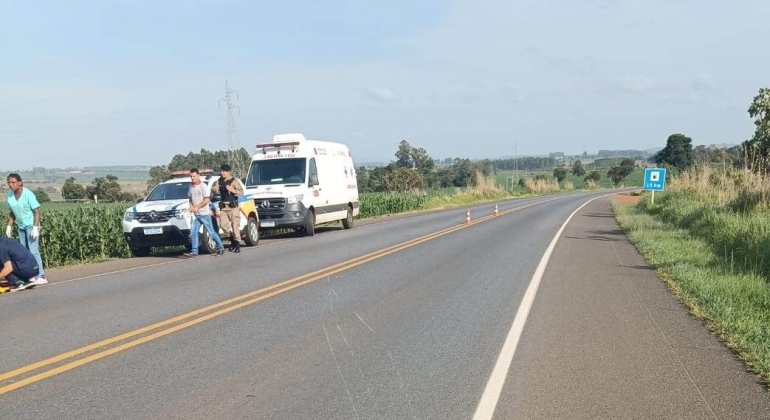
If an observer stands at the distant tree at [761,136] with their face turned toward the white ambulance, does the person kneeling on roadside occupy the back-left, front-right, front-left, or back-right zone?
front-left

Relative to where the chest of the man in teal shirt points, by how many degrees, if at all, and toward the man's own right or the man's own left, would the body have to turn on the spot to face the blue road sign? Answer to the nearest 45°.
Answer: approximately 135° to the man's own left

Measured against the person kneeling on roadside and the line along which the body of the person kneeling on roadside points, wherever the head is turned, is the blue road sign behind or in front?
behind

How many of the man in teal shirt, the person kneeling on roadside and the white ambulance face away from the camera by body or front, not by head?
0

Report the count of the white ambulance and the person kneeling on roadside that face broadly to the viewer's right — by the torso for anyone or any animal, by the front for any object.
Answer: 0

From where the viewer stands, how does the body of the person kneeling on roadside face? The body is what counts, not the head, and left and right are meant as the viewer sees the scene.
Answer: facing to the left of the viewer

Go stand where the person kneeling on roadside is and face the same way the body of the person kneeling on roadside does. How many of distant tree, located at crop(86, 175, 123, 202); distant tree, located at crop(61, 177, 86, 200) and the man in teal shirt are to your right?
3

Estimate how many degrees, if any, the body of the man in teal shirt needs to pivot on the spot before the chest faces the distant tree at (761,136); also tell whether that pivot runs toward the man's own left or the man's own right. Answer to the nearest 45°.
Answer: approximately 135° to the man's own left

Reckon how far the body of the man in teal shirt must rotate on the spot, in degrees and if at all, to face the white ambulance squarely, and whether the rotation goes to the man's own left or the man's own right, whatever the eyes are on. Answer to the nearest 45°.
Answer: approximately 180°

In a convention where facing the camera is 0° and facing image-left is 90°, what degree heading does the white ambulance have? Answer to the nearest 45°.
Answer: approximately 45°

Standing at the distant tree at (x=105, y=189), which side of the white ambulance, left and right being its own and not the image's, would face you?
right

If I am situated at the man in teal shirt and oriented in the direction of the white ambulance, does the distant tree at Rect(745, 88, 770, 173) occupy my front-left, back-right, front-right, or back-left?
front-right

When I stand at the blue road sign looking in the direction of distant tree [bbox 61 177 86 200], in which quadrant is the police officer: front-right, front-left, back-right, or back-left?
back-left

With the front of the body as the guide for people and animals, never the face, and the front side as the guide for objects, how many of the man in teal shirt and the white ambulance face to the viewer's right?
0
